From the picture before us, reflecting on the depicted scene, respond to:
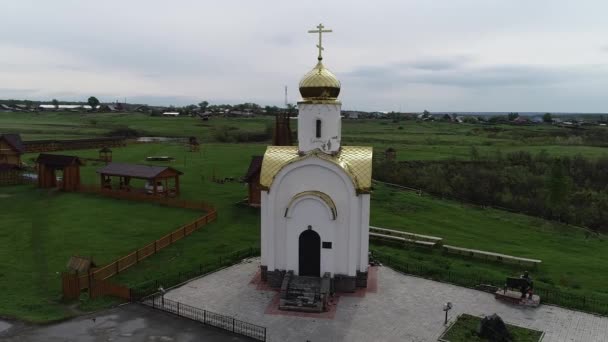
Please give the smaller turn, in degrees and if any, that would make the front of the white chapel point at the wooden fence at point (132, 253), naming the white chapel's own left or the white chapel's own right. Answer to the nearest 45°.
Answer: approximately 90° to the white chapel's own right

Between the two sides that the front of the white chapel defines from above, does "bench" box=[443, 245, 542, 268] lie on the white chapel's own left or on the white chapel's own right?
on the white chapel's own left

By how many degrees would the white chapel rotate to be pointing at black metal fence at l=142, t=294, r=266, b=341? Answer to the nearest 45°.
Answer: approximately 45° to its right

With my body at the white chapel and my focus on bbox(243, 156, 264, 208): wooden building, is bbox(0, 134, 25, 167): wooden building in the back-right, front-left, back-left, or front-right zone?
front-left

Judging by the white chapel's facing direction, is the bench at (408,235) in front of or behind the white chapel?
behind

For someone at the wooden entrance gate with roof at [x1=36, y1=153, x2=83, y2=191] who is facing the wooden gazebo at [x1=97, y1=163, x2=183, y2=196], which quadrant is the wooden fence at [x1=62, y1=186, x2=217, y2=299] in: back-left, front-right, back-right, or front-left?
front-right

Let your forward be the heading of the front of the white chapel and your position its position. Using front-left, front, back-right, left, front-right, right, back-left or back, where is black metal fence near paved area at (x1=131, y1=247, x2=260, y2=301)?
right

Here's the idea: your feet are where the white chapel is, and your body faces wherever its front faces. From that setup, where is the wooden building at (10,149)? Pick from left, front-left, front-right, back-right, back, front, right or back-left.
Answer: back-right

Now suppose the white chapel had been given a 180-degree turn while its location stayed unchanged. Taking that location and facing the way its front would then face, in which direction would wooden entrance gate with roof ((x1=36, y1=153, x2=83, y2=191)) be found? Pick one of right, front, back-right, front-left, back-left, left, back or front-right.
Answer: front-left

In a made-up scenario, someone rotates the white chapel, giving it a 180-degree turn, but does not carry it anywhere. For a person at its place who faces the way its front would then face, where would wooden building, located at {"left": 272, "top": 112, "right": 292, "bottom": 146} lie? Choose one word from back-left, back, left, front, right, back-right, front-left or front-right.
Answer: front

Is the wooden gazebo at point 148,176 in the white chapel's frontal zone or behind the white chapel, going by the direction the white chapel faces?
behind

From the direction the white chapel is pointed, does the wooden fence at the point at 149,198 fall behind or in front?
behind

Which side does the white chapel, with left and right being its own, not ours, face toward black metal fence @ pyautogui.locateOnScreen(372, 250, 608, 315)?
left

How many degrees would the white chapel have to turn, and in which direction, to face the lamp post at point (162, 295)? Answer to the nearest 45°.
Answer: approximately 90° to its right

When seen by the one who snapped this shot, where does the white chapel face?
facing the viewer
